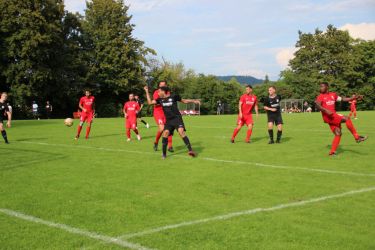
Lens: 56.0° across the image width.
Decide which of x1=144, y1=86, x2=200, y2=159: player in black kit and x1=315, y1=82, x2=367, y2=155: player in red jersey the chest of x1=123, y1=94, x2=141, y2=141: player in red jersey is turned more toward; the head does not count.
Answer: the player in black kit

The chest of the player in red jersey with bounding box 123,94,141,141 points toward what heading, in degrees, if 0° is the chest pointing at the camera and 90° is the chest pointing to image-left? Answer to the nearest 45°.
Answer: approximately 0°

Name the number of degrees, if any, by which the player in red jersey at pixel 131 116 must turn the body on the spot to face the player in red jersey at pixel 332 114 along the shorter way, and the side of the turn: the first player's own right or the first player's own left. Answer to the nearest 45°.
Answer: approximately 45° to the first player's own left

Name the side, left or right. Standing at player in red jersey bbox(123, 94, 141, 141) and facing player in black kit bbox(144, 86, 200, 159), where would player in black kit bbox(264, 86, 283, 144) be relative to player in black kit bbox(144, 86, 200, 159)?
left
